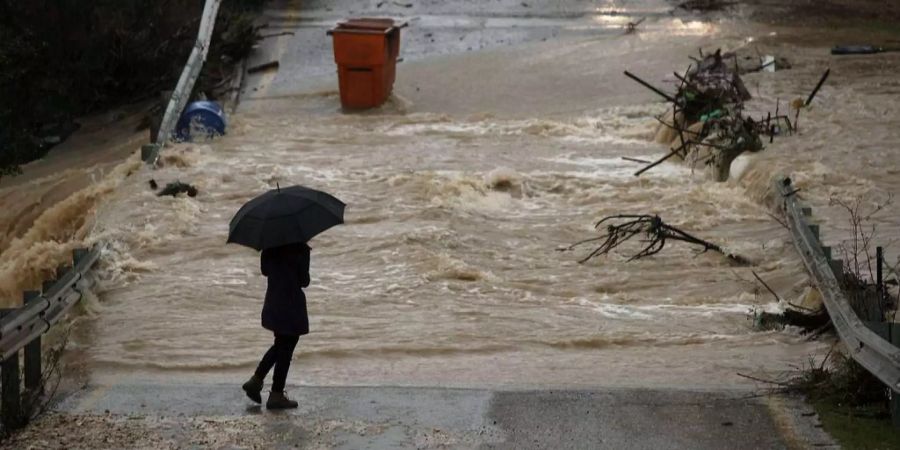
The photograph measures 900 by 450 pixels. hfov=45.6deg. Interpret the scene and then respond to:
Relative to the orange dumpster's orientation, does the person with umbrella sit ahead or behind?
ahead

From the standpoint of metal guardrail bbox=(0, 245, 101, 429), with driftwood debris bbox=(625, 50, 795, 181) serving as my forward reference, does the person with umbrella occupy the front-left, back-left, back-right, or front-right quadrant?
front-right

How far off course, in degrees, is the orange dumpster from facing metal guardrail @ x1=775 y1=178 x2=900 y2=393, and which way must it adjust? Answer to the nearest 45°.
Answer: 0° — it already faces it

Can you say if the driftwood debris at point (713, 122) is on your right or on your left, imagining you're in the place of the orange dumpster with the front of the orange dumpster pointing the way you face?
on your left

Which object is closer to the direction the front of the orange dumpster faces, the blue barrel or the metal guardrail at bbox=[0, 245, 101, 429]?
the metal guardrail

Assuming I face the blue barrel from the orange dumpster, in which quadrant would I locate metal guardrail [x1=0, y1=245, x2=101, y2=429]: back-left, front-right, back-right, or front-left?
front-left

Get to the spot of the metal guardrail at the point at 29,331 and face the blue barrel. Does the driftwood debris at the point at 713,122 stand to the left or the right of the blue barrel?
right

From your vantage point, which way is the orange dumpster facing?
toward the camera
